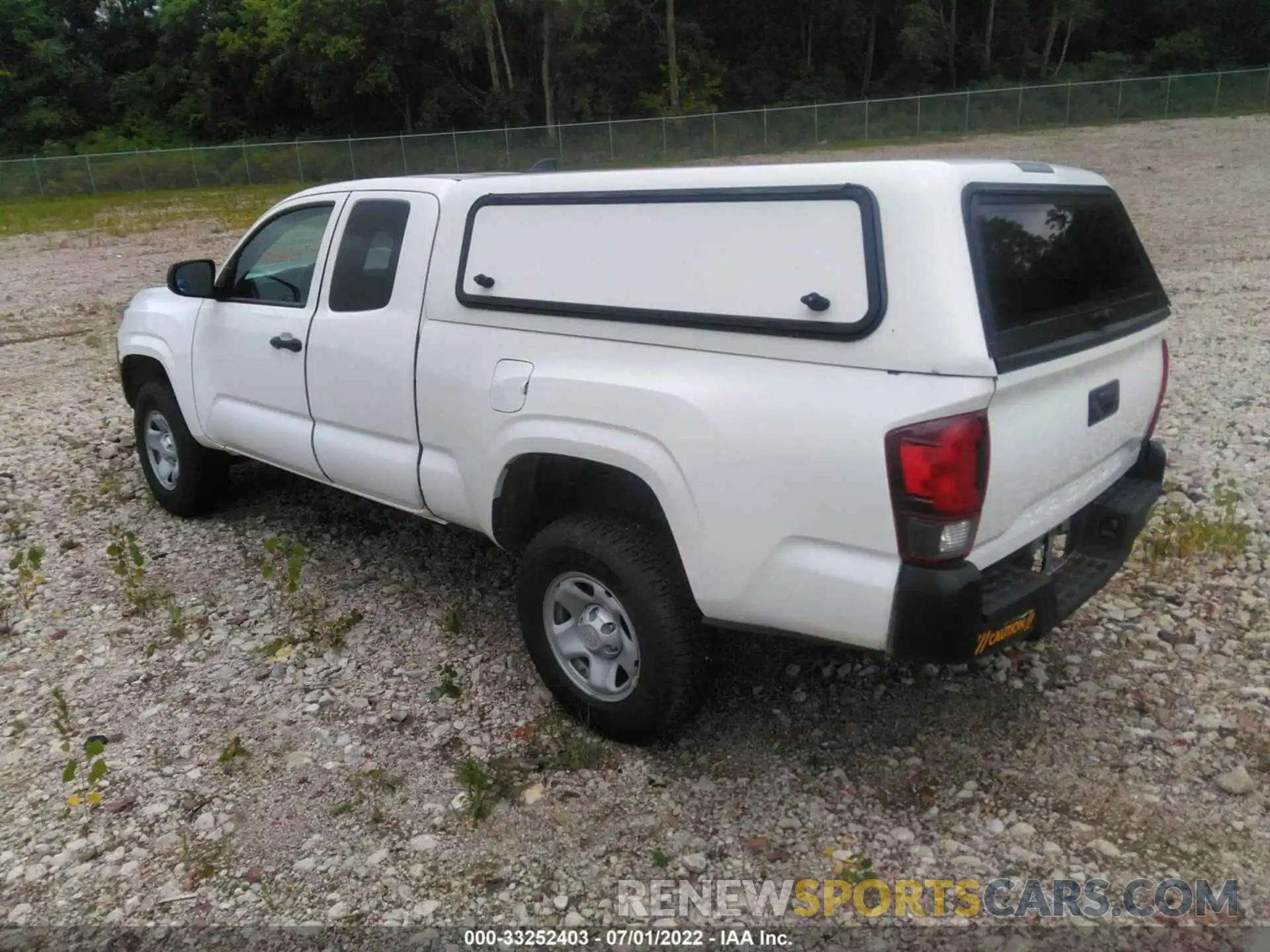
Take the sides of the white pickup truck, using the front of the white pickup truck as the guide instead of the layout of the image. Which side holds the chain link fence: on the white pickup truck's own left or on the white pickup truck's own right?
on the white pickup truck's own right

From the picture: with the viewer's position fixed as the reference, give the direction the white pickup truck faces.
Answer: facing away from the viewer and to the left of the viewer
